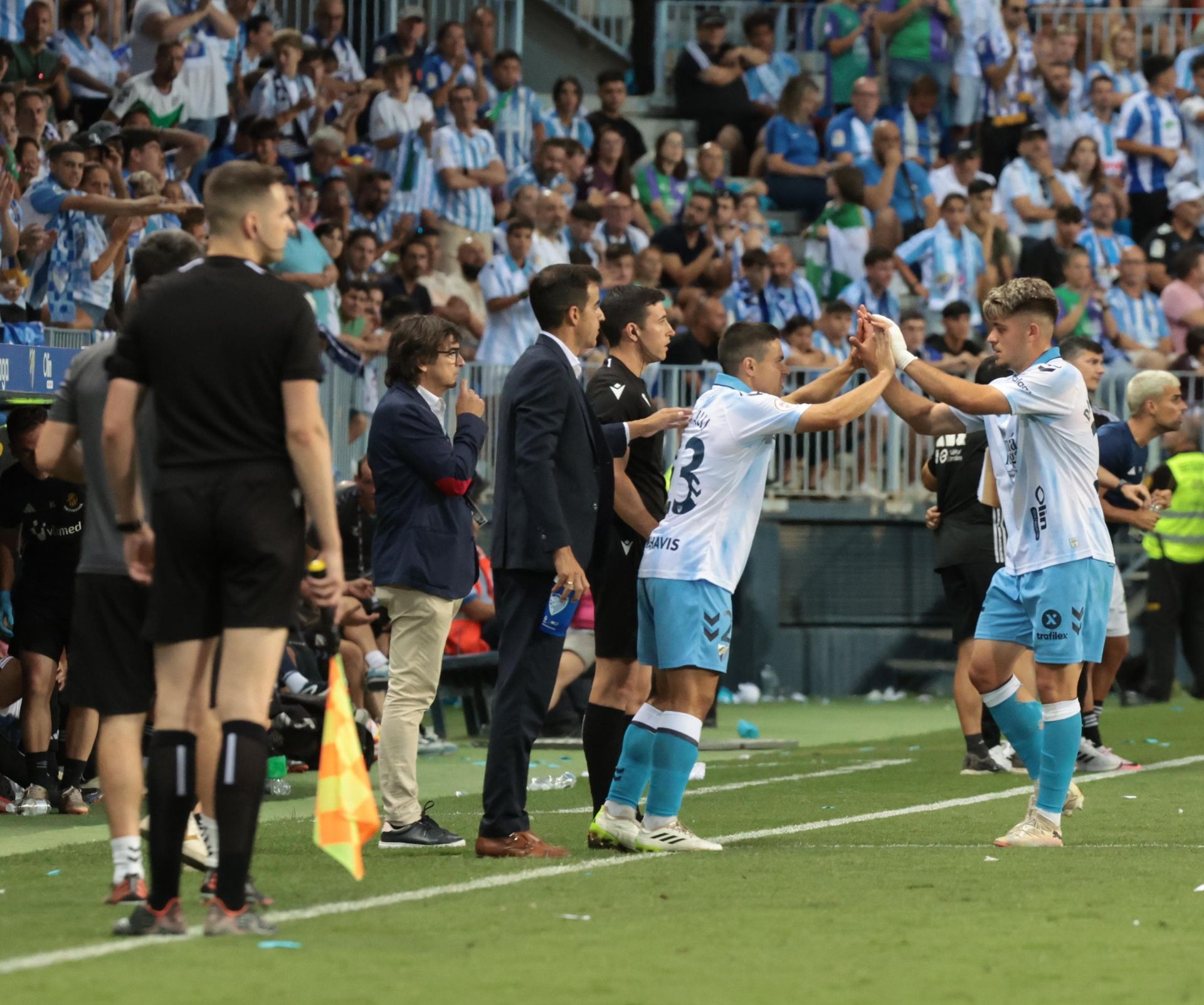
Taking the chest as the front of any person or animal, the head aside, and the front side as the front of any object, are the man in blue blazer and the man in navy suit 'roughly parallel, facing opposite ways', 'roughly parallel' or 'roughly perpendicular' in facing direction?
roughly parallel

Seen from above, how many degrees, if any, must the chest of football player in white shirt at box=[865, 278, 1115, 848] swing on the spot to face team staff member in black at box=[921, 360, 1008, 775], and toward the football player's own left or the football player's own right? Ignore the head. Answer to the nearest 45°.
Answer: approximately 90° to the football player's own right

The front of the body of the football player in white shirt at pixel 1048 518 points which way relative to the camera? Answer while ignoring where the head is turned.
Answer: to the viewer's left

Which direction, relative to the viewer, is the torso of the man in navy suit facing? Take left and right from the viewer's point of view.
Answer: facing to the right of the viewer

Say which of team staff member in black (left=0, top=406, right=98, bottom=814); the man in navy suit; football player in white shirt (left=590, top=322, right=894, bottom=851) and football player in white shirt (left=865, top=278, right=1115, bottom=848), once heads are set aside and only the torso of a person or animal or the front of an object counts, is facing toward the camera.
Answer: the team staff member in black

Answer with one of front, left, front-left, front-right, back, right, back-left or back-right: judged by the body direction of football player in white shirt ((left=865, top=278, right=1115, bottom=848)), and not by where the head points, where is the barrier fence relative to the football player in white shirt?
right

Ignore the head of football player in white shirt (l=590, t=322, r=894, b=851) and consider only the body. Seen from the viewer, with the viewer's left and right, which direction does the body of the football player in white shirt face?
facing to the right of the viewer

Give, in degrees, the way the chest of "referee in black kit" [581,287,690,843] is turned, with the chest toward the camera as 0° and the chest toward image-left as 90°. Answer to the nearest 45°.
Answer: approximately 270°

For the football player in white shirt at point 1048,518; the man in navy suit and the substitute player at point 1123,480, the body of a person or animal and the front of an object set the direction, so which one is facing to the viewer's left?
the football player in white shirt

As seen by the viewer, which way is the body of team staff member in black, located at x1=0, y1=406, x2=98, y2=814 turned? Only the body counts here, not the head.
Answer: toward the camera

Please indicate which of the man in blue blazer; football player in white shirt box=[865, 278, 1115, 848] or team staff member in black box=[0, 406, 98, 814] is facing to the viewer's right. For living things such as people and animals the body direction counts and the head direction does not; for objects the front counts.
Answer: the man in blue blazer
